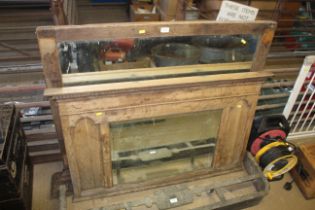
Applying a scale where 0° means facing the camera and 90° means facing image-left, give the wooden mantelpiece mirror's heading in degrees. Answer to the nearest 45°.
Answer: approximately 0°

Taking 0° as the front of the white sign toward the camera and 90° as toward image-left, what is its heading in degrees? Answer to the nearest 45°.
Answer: approximately 0°

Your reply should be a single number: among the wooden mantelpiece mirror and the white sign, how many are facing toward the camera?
2

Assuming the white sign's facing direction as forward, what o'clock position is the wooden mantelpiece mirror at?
The wooden mantelpiece mirror is roughly at 1 o'clock from the white sign.

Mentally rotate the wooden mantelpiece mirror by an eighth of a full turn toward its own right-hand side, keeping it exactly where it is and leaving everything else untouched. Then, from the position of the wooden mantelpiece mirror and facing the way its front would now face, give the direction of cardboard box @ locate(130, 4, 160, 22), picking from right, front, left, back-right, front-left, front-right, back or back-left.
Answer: back-right

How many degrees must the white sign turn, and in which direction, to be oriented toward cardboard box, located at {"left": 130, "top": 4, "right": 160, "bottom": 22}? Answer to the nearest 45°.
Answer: approximately 135° to its right
